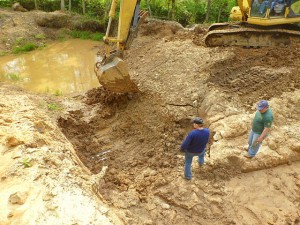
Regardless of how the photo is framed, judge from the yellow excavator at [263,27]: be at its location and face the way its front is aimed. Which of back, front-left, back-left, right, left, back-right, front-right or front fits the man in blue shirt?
left

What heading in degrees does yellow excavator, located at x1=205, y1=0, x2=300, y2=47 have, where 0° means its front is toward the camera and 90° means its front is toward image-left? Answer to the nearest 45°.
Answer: approximately 90°
